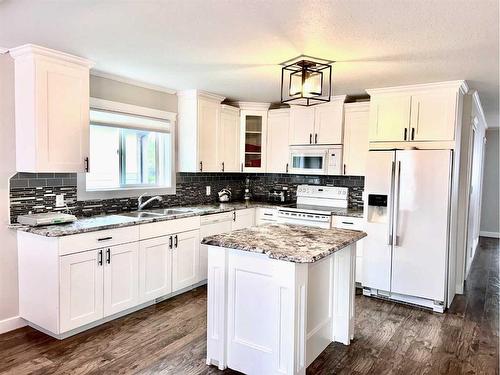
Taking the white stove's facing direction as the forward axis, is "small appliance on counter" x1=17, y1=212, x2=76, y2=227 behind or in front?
in front

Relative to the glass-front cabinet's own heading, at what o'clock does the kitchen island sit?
The kitchen island is roughly at 12 o'clock from the glass-front cabinet.

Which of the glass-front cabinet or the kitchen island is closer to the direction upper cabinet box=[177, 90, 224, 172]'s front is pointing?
the kitchen island

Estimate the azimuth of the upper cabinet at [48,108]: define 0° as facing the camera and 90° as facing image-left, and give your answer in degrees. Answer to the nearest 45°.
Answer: approximately 315°

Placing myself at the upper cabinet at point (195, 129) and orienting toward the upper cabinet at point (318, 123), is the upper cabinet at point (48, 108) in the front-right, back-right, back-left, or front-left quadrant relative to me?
back-right

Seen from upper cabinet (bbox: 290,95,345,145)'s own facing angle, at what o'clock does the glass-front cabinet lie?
The glass-front cabinet is roughly at 2 o'clock from the upper cabinet.

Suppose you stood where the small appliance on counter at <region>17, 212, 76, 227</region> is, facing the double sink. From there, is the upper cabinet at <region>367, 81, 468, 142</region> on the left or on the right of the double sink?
right

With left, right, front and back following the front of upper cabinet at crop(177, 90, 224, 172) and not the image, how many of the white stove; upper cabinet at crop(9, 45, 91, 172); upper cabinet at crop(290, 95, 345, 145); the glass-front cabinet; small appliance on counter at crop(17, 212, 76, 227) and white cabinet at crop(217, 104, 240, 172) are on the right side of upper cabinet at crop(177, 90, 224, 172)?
2
